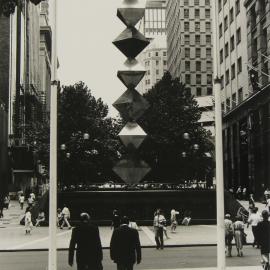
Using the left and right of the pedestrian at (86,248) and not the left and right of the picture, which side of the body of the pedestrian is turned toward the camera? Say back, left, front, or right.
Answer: back

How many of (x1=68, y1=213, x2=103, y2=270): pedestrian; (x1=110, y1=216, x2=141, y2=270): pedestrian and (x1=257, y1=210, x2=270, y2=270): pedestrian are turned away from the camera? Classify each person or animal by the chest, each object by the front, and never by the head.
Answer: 3

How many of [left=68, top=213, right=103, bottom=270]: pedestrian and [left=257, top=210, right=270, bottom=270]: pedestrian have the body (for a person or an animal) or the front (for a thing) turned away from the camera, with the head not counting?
2

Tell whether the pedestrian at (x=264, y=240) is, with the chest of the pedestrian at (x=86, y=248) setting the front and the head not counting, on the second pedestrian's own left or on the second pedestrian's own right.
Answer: on the second pedestrian's own right

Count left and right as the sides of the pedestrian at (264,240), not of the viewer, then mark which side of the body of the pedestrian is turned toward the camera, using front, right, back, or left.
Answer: back

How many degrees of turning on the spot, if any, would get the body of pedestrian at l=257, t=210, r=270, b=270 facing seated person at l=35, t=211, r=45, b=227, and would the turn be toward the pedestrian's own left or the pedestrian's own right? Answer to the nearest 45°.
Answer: approximately 45° to the pedestrian's own left

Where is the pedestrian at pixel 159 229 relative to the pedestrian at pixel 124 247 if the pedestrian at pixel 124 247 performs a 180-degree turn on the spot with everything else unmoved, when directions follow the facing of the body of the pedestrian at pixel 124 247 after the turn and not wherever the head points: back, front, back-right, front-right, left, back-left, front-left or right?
back

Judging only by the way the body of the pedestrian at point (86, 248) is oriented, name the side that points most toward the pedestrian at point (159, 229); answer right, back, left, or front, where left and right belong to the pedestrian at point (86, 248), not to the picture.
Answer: front

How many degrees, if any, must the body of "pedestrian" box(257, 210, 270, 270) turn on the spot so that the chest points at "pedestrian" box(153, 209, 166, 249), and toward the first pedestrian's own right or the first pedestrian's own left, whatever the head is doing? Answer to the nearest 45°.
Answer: approximately 45° to the first pedestrian's own left

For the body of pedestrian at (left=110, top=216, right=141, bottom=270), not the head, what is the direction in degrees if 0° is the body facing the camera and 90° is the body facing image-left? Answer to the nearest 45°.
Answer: approximately 180°
